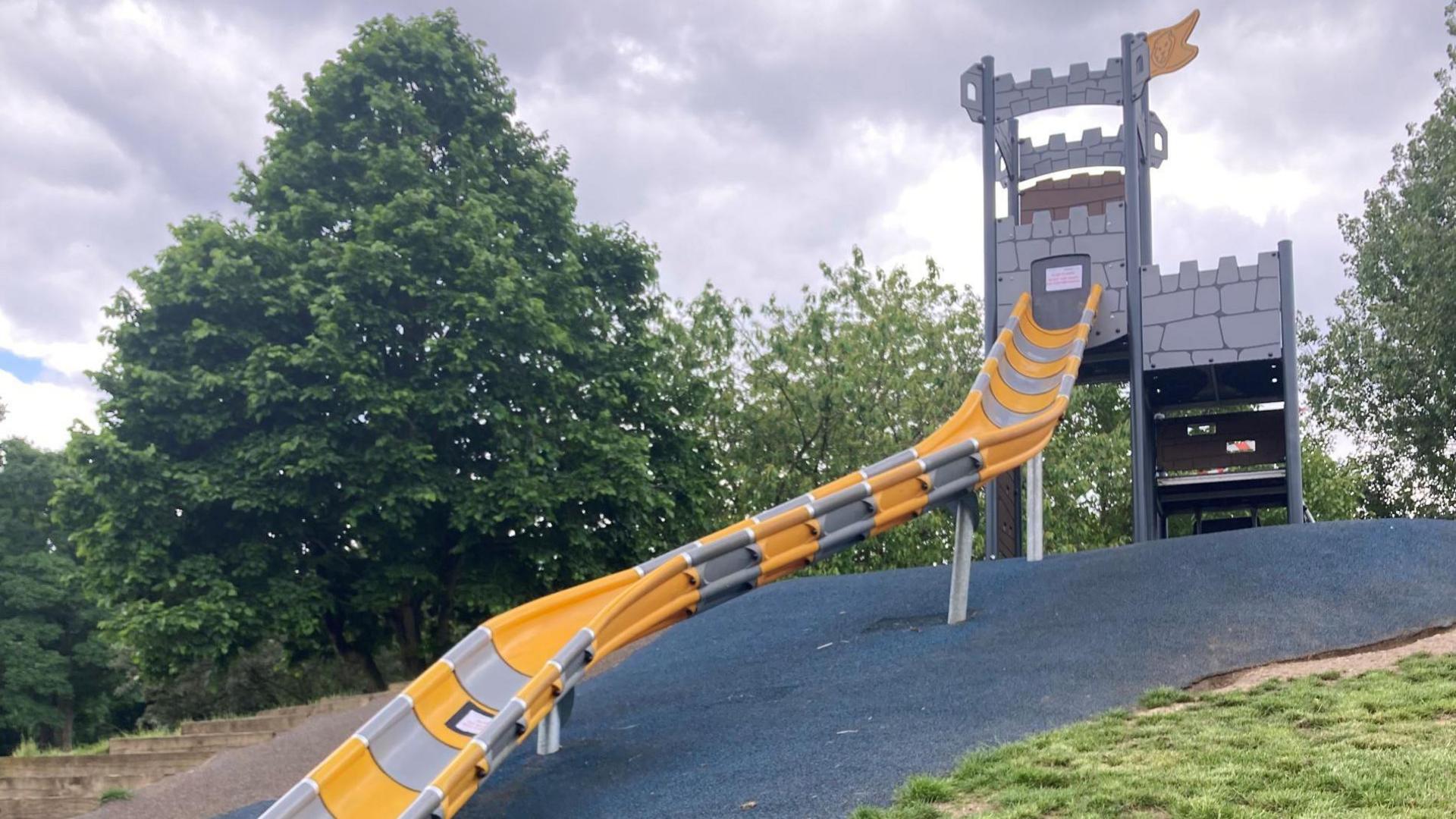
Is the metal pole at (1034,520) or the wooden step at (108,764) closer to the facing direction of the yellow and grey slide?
the wooden step

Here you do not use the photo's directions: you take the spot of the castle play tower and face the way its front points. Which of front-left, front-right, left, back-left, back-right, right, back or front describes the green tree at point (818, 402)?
back-right

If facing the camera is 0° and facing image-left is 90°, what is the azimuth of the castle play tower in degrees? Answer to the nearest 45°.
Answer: approximately 0°

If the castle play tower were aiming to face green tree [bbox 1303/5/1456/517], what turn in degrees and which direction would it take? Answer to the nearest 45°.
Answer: approximately 135° to its left

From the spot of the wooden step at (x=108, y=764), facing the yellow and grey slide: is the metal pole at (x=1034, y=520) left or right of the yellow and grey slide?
left

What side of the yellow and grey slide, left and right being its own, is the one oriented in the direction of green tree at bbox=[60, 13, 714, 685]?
right

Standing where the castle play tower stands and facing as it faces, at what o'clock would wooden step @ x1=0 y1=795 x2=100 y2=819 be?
The wooden step is roughly at 2 o'clock from the castle play tower.

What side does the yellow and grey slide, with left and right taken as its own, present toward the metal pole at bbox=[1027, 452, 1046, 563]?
back

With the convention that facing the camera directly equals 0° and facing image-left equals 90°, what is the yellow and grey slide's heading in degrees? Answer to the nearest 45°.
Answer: approximately 45°

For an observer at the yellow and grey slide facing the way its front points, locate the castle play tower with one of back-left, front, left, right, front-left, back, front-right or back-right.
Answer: back
